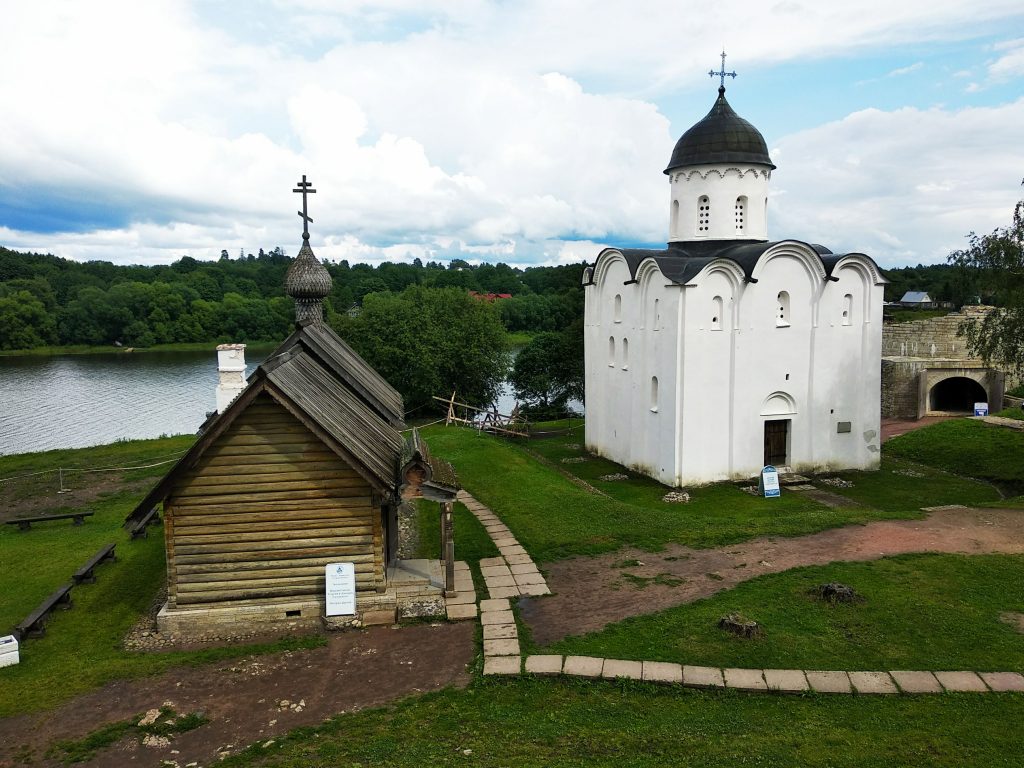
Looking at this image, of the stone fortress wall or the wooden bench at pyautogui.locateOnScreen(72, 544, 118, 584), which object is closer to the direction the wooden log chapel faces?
the stone fortress wall

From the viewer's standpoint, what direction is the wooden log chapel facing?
to the viewer's right

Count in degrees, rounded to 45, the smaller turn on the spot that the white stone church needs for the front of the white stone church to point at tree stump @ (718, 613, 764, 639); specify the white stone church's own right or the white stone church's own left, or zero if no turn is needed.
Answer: approximately 45° to the white stone church's own right

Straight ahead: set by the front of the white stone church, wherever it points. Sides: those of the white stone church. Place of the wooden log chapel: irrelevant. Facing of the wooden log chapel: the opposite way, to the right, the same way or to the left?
to the left

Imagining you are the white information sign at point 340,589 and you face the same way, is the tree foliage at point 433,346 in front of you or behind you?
behind

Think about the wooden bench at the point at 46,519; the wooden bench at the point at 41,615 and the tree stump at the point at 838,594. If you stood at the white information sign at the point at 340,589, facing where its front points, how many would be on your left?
1

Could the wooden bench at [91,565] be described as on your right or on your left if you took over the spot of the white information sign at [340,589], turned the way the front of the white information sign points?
on your right

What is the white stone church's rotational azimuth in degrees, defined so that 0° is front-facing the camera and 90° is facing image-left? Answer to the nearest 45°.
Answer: approximately 315°

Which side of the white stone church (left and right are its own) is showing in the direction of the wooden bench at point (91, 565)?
right

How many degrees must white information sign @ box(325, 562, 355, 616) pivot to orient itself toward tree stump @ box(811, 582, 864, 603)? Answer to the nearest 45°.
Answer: approximately 90° to its left

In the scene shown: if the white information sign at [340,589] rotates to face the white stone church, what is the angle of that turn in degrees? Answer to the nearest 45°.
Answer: approximately 135° to its left
